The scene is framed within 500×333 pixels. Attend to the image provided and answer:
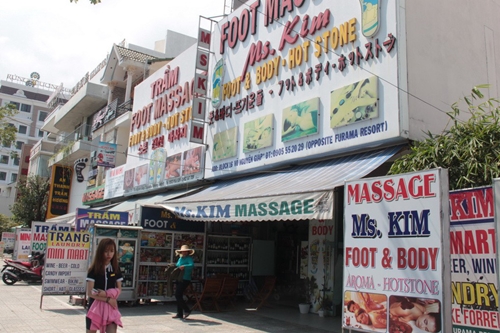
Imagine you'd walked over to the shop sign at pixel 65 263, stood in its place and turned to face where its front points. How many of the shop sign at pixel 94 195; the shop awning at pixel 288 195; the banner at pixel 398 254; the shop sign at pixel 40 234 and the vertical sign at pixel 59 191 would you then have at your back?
3

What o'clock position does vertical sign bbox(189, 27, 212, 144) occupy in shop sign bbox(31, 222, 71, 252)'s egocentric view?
The vertical sign is roughly at 11 o'clock from the shop sign.

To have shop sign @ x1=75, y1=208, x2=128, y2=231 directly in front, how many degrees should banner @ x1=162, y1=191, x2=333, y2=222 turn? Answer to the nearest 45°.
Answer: approximately 90° to its right

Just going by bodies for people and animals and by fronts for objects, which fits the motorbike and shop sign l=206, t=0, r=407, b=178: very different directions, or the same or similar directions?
very different directions

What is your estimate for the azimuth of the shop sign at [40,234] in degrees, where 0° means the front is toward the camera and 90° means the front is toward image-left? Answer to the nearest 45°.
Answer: approximately 0°

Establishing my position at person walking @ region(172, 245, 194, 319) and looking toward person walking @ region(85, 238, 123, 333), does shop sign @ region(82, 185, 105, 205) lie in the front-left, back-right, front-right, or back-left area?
back-right
